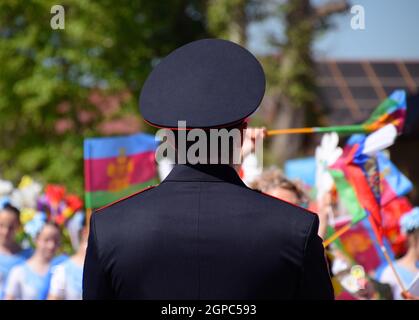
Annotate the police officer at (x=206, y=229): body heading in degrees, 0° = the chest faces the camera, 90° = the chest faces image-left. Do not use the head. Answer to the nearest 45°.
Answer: approximately 180°

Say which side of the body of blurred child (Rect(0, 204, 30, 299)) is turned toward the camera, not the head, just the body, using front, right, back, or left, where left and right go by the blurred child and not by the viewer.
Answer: front

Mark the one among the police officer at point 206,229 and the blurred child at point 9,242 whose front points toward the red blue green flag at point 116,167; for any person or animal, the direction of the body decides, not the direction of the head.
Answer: the police officer

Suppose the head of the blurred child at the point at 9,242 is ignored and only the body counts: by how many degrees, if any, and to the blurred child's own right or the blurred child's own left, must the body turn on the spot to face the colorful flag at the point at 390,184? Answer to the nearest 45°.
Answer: approximately 45° to the blurred child's own left

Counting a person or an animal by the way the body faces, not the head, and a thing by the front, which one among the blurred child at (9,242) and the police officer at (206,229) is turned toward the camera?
the blurred child

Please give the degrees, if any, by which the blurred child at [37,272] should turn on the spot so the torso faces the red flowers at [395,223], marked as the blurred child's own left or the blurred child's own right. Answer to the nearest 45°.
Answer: approximately 45° to the blurred child's own left

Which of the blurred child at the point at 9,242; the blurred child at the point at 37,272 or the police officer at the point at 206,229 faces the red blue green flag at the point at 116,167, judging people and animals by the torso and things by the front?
the police officer

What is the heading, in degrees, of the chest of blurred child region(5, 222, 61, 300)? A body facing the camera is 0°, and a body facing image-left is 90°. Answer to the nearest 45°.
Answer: approximately 315°

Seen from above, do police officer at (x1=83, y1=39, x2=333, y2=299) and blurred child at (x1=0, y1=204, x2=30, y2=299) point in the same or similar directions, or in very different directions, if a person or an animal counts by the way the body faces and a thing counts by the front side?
very different directions

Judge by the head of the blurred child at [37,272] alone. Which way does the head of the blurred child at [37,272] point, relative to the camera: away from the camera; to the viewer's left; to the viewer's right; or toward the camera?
toward the camera

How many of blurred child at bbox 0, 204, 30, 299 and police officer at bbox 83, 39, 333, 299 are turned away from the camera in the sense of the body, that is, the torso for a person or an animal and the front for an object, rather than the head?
1

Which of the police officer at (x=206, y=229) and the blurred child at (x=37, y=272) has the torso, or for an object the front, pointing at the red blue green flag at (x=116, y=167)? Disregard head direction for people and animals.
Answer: the police officer
